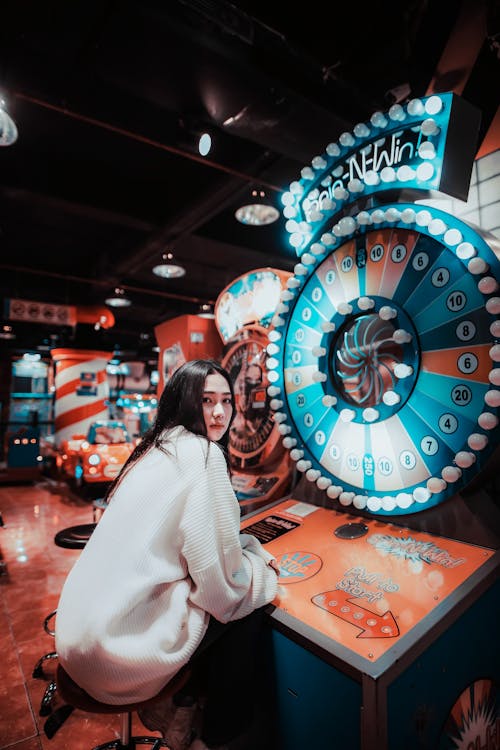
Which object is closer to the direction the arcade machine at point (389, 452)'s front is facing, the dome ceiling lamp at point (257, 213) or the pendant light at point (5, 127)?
the pendant light

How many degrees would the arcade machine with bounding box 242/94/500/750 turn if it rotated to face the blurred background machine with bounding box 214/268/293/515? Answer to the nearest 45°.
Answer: approximately 90° to its right

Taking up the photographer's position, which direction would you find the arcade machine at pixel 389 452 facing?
facing the viewer and to the left of the viewer

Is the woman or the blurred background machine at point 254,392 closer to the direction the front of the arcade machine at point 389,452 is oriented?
the woman

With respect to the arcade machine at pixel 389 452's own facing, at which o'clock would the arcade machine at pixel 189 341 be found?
the arcade machine at pixel 189 341 is roughly at 3 o'clock from the arcade machine at pixel 389 452.

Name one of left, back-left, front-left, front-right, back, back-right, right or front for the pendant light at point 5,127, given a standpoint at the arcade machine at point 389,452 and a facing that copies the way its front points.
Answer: front-right

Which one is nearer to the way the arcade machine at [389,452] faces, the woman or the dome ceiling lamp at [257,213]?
the woman

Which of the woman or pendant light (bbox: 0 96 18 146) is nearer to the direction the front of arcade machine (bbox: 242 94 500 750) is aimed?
the woman

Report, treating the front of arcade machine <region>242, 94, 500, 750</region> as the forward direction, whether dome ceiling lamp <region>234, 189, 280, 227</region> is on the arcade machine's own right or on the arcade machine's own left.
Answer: on the arcade machine's own right

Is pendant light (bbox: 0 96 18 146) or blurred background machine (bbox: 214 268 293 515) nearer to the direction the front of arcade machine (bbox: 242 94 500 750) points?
the pendant light
